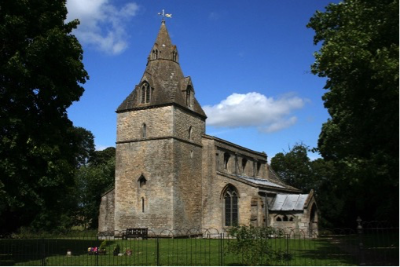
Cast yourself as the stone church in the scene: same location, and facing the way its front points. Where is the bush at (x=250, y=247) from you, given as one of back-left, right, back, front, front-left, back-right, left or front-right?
front-left

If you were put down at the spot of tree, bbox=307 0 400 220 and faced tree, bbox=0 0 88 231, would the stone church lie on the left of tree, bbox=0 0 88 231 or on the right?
right

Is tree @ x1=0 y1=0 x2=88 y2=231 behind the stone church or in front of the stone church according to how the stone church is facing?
in front
